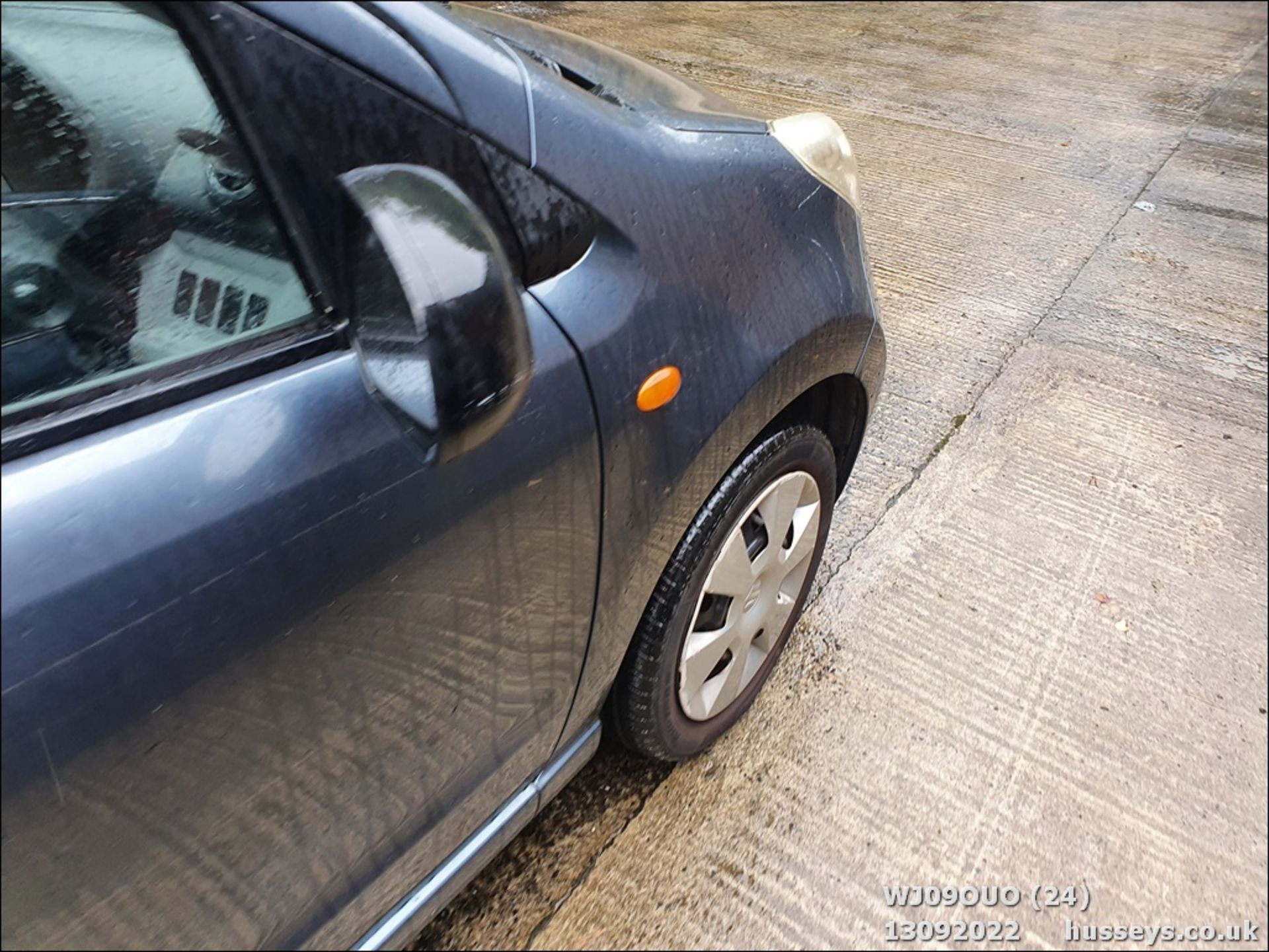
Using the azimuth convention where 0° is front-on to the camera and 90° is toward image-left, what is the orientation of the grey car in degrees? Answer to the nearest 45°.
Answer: approximately 225°
